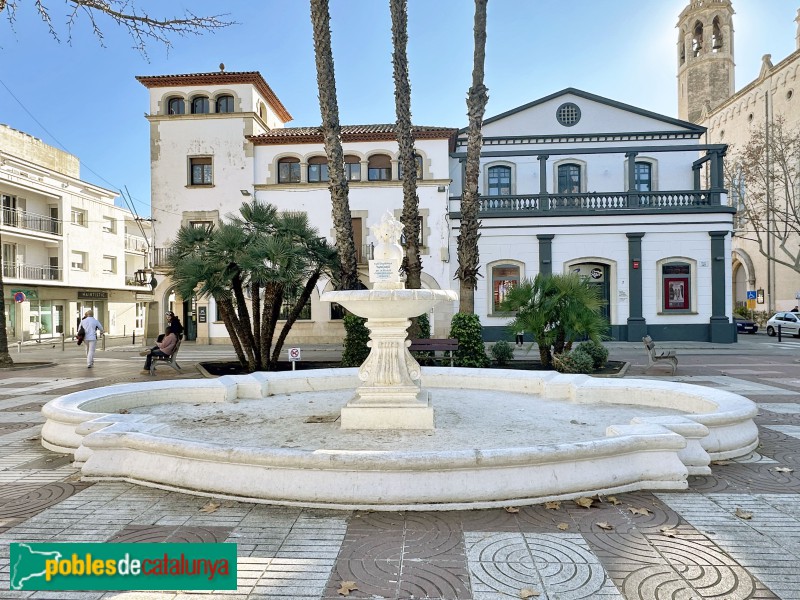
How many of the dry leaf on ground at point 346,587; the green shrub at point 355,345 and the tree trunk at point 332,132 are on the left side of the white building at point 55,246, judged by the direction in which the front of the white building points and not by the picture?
0

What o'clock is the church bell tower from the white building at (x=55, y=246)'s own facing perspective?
The church bell tower is roughly at 11 o'clock from the white building.

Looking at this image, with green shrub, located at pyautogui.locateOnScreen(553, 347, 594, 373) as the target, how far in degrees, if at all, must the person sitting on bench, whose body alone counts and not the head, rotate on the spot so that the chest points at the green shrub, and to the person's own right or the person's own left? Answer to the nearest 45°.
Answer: approximately 135° to the person's own left

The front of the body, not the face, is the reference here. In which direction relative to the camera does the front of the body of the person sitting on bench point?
to the viewer's left

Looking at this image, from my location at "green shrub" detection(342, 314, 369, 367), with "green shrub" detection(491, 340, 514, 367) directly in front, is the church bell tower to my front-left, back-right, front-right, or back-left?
front-left

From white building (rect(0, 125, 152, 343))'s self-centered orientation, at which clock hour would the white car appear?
The white car is roughly at 12 o'clock from the white building.

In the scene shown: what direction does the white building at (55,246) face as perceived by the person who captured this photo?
facing the viewer and to the right of the viewer

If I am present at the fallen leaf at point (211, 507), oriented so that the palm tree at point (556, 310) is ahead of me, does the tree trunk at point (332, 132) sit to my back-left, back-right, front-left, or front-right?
front-left
